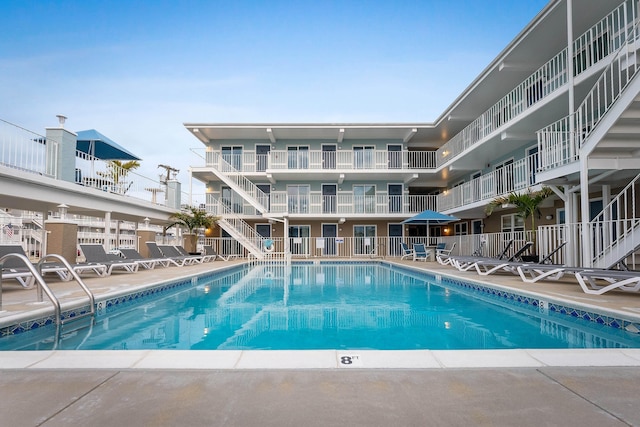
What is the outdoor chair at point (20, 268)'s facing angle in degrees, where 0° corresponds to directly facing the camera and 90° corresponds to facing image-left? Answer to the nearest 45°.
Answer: approximately 315°

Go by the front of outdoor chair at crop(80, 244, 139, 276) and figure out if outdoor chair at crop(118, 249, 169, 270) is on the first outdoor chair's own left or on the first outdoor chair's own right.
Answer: on the first outdoor chair's own left
